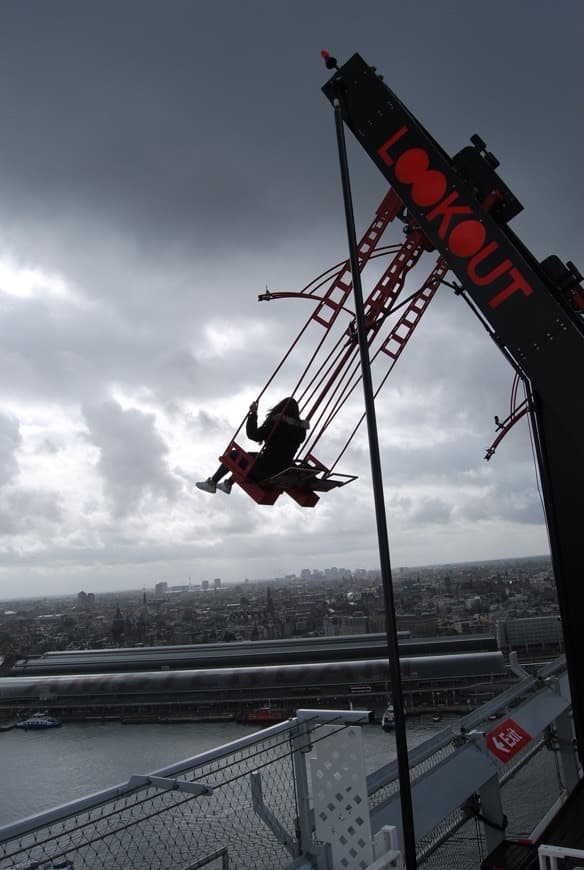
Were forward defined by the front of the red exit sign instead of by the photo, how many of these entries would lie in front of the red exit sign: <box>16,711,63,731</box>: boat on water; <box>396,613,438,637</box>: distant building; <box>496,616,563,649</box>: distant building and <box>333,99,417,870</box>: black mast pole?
1

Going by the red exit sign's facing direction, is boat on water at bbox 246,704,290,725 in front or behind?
behind

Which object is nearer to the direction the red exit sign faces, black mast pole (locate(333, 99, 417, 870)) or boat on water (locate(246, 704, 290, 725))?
the black mast pole

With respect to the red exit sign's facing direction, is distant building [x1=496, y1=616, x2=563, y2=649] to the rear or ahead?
to the rear

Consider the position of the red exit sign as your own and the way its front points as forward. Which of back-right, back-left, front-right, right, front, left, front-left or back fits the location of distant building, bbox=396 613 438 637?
back

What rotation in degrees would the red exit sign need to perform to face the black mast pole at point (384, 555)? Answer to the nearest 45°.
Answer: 0° — it already faces it

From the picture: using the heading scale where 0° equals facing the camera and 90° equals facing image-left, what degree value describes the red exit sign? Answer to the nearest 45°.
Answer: approximately 0°

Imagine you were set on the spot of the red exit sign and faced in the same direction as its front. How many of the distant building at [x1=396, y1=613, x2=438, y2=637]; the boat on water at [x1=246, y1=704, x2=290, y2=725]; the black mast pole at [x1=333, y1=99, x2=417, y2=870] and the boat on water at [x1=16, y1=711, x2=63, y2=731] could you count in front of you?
1

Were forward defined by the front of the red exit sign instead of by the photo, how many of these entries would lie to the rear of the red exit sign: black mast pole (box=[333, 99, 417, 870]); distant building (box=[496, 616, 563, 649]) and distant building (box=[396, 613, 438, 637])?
2

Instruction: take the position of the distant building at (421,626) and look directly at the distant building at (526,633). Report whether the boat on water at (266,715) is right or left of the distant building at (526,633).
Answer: right

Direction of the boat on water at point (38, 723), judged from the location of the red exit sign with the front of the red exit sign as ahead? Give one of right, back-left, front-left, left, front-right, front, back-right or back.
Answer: back-right

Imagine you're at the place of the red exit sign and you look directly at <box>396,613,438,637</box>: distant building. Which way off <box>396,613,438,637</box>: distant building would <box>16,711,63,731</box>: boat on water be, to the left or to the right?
left
